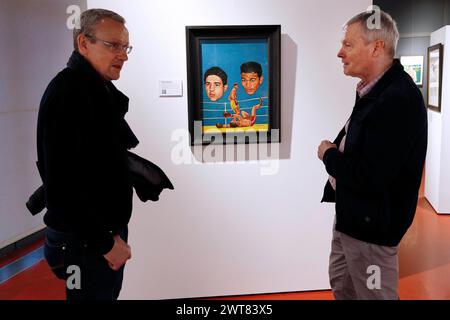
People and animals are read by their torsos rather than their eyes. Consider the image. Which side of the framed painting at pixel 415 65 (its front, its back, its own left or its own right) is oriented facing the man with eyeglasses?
front

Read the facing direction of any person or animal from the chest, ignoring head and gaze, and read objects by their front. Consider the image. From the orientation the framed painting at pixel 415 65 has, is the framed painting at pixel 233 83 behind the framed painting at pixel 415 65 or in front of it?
in front

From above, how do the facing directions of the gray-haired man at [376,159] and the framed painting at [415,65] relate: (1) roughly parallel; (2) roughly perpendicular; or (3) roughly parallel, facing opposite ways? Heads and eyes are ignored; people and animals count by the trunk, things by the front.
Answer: roughly perpendicular

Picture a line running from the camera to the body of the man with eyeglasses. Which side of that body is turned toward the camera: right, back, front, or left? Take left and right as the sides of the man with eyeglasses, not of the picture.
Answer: right

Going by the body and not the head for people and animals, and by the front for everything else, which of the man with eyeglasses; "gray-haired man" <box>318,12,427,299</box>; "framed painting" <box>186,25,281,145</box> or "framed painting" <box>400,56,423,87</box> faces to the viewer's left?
the gray-haired man

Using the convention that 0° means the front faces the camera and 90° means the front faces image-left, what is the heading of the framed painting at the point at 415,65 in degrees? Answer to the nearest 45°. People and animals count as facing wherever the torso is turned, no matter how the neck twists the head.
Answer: approximately 0°

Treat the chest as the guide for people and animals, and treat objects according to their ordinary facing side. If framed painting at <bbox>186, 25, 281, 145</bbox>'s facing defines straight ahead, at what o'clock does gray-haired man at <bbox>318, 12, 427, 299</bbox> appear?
The gray-haired man is roughly at 11 o'clock from the framed painting.

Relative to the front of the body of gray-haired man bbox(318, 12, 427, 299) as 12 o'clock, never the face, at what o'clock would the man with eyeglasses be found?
The man with eyeglasses is roughly at 11 o'clock from the gray-haired man.

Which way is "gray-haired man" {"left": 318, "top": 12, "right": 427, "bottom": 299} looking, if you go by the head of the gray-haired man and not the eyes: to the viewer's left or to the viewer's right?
to the viewer's left

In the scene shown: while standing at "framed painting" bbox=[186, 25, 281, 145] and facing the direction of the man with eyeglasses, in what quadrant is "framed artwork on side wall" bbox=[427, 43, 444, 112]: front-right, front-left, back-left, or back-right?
back-left

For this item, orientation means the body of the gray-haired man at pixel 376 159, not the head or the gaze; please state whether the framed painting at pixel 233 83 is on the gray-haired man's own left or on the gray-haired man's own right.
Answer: on the gray-haired man's own right

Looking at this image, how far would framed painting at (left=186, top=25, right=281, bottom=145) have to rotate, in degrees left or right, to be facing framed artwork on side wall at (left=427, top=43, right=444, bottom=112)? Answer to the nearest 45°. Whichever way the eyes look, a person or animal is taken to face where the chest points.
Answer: approximately 135° to its left

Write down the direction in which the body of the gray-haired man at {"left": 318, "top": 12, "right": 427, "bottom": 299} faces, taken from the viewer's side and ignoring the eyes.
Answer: to the viewer's left
